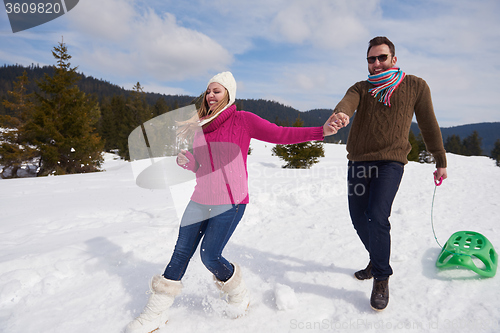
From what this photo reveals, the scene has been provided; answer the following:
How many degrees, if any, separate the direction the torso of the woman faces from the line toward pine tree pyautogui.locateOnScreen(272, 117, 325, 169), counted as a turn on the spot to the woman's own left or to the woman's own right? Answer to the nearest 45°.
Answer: approximately 135° to the woman's own right

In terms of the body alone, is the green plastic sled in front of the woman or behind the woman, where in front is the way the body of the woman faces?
behind

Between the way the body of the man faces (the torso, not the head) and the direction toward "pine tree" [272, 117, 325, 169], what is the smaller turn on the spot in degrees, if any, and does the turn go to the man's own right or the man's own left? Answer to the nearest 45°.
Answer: approximately 180°

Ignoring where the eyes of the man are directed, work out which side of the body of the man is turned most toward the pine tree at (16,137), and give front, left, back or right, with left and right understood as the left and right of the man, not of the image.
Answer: right

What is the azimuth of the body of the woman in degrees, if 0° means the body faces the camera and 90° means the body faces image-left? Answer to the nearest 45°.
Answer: approximately 45°

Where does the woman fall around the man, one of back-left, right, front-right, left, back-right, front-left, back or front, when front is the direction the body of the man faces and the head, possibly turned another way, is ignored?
front-right

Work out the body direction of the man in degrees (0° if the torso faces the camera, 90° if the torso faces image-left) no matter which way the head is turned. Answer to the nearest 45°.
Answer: approximately 0°

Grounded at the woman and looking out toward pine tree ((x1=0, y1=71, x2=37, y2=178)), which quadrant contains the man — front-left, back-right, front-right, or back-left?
back-right
